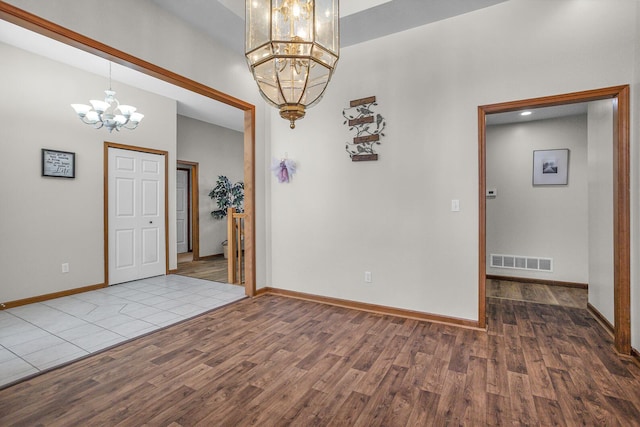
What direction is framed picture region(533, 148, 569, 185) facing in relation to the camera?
toward the camera

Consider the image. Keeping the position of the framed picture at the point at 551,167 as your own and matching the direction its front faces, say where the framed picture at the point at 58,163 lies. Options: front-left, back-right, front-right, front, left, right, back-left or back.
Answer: front-right

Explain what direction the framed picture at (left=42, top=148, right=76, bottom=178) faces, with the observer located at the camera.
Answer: facing the viewer and to the right of the viewer

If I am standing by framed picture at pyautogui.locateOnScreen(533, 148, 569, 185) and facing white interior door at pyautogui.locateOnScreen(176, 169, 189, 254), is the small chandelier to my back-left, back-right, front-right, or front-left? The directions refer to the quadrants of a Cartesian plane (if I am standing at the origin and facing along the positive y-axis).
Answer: front-left

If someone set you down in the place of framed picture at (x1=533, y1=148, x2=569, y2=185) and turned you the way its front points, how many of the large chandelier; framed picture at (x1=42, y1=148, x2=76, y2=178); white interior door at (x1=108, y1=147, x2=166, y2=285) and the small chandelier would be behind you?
0

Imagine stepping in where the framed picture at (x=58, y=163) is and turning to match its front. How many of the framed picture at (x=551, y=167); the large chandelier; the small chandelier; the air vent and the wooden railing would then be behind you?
0

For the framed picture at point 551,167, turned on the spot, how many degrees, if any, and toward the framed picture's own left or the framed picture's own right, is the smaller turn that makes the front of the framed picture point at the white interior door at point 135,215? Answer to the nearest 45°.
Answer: approximately 45° to the framed picture's own right

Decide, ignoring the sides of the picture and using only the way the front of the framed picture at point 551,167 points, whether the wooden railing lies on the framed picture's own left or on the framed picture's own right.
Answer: on the framed picture's own right

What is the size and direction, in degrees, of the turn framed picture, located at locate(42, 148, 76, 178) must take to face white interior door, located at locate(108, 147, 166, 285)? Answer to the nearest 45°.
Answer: approximately 90° to its left

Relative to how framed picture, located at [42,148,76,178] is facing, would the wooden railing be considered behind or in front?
in front

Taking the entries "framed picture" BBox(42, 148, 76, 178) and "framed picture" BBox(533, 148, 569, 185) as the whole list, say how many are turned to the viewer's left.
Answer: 0

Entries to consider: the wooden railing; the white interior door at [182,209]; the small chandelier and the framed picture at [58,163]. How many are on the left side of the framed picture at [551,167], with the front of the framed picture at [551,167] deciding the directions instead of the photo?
0

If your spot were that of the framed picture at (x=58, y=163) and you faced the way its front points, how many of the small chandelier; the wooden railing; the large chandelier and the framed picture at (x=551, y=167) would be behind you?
0

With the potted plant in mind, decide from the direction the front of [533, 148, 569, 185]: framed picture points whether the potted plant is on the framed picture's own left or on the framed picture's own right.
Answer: on the framed picture's own right

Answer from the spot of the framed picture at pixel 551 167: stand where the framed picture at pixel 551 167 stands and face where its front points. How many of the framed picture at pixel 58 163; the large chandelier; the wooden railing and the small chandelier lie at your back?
0

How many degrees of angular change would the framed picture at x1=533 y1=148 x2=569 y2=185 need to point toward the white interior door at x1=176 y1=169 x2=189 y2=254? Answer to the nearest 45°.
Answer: approximately 90° to its right
